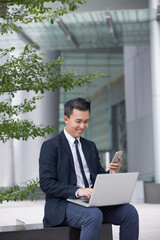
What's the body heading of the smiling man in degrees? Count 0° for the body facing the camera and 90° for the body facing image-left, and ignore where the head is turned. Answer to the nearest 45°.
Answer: approximately 315°

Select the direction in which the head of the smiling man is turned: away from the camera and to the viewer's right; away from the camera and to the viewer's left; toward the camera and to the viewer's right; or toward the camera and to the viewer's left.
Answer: toward the camera and to the viewer's right

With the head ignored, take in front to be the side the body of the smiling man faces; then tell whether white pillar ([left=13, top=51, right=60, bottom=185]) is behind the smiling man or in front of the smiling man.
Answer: behind

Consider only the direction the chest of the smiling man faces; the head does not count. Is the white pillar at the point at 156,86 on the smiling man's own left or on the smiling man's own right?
on the smiling man's own left
